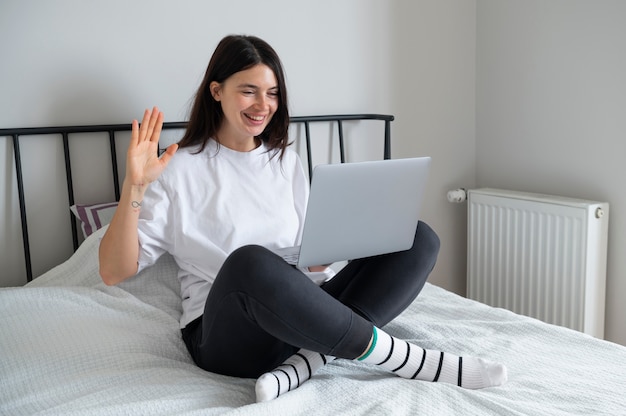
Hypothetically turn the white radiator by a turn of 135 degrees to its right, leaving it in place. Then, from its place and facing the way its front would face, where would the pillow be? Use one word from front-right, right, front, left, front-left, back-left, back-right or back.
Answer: back-left

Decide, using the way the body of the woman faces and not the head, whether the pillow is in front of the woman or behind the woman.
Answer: behind

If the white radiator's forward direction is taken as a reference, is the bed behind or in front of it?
in front

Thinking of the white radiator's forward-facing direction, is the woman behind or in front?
in front

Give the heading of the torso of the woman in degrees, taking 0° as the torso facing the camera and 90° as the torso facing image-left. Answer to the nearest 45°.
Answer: approximately 315°

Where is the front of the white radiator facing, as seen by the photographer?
facing the viewer and to the left of the viewer

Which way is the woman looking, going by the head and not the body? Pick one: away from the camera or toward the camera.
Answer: toward the camera

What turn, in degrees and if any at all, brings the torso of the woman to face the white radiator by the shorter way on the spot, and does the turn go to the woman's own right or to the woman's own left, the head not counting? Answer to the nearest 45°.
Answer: approximately 90° to the woman's own left

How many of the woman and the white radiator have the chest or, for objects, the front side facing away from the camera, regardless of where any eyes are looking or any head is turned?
0

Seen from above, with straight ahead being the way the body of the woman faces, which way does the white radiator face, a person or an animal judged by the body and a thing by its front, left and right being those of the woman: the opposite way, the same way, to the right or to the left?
to the right
